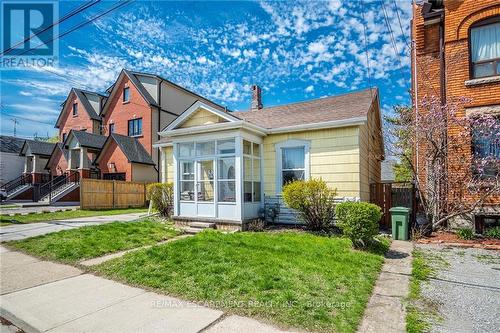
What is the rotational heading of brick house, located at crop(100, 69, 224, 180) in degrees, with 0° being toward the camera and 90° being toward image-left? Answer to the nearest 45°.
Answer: approximately 45°

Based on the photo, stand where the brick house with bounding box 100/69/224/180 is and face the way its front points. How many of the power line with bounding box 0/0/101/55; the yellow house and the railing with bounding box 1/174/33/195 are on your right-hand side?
1

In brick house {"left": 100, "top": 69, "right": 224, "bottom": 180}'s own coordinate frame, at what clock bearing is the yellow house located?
The yellow house is roughly at 10 o'clock from the brick house.

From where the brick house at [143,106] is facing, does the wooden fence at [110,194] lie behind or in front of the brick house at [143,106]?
in front

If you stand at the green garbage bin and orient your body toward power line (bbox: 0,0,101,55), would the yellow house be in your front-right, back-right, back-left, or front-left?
front-right

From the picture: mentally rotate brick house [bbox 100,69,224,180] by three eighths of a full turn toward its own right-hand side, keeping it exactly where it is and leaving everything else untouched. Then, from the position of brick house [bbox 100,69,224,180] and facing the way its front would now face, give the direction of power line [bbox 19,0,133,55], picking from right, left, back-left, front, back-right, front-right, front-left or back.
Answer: back

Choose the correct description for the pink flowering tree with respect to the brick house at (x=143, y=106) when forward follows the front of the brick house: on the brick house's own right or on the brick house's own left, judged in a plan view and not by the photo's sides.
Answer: on the brick house's own left
